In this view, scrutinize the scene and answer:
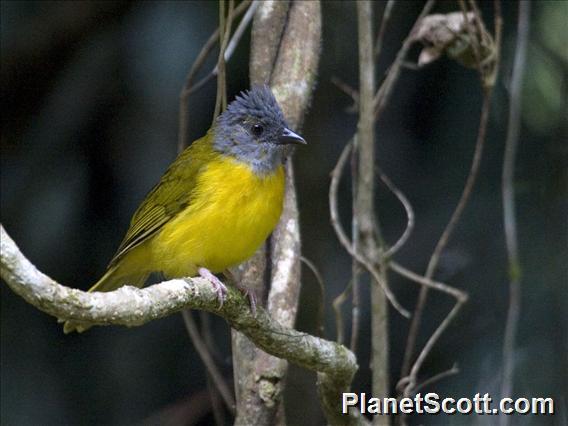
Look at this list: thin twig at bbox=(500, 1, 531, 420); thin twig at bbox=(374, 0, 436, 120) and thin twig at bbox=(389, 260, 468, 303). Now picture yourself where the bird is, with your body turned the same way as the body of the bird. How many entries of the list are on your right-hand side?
0

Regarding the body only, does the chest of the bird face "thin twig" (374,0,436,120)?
no

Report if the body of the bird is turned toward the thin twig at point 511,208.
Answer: no

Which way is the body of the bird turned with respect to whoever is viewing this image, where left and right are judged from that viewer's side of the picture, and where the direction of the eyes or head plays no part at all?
facing the viewer and to the right of the viewer

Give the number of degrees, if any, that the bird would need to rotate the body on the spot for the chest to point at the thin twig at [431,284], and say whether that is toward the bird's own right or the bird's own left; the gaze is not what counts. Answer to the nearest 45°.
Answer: approximately 45° to the bird's own left

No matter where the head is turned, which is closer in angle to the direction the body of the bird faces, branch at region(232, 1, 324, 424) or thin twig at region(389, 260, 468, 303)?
the thin twig

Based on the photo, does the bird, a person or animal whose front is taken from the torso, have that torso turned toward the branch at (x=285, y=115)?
no
